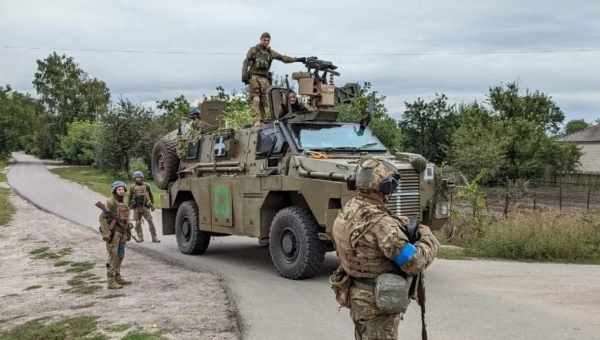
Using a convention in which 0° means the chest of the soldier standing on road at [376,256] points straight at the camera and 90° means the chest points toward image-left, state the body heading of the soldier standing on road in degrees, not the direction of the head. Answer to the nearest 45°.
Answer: approximately 225°

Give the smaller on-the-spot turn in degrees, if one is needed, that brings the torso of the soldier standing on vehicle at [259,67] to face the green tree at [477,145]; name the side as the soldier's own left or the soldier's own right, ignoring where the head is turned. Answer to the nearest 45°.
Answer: approximately 90° to the soldier's own left

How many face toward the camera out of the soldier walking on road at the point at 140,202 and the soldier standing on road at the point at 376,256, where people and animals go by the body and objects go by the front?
1

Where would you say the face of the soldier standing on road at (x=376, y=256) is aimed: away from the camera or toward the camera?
away from the camera

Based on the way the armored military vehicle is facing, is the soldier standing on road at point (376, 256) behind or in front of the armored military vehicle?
in front

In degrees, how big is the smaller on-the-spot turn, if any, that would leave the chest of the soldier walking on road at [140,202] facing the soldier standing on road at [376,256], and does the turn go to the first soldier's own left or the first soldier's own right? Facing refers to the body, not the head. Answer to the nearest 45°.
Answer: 0° — they already face them

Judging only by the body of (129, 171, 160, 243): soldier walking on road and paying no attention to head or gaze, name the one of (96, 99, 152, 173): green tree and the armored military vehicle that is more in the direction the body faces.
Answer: the armored military vehicle

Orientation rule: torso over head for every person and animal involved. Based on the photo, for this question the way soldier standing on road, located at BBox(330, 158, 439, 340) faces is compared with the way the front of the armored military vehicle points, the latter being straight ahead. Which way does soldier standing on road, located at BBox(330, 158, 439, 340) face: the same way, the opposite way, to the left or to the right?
to the left

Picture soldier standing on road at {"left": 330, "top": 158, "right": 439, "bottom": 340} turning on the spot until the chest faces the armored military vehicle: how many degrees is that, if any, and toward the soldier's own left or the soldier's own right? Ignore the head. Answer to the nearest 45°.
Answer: approximately 45° to the soldier's own left

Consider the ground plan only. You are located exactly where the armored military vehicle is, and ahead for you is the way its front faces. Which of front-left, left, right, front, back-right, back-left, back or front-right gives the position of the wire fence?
left
